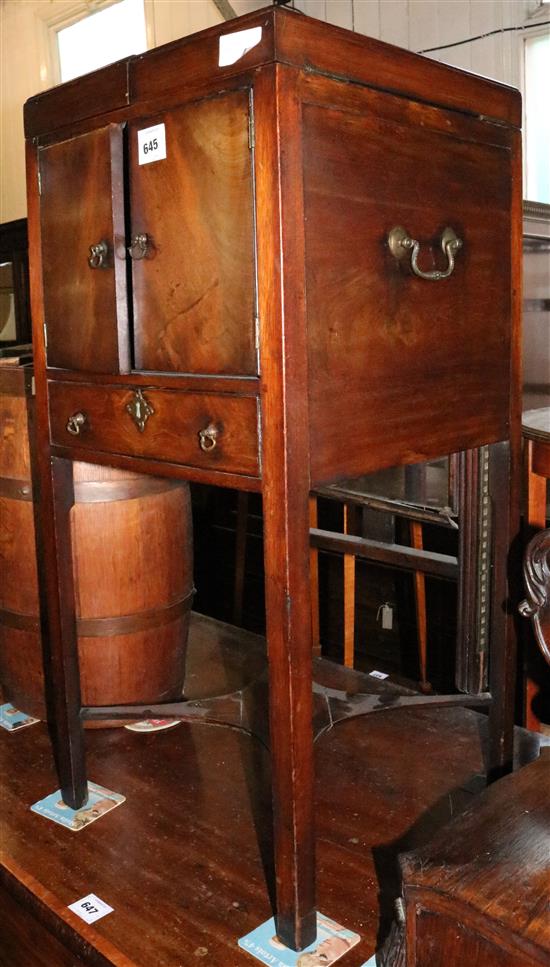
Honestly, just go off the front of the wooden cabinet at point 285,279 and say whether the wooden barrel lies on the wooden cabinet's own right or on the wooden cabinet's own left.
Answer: on the wooden cabinet's own right

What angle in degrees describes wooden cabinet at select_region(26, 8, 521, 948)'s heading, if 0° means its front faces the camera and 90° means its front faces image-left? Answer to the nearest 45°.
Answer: approximately 45°

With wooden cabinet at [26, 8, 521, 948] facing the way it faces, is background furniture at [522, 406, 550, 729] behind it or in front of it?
behind

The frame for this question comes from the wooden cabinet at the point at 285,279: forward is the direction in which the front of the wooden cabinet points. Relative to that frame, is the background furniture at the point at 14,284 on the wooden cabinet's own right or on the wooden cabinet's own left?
on the wooden cabinet's own right
